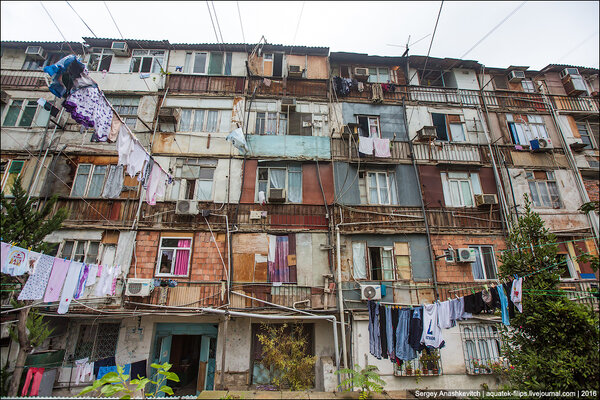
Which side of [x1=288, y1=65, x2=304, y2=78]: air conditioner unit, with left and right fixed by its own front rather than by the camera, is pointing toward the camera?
front

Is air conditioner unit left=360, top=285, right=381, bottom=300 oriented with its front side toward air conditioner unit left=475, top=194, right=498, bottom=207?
no

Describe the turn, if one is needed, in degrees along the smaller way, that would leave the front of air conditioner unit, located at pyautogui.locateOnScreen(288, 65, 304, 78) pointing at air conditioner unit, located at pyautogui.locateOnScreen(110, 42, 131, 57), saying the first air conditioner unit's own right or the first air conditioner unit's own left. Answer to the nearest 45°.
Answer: approximately 90° to the first air conditioner unit's own right

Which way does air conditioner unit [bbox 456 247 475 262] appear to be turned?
toward the camera

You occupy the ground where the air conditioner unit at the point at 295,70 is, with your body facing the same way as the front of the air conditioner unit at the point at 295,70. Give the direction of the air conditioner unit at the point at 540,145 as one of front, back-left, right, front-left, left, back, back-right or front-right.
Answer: left

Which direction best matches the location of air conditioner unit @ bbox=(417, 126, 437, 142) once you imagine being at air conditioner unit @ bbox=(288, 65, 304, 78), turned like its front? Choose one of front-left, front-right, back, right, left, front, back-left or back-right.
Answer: left

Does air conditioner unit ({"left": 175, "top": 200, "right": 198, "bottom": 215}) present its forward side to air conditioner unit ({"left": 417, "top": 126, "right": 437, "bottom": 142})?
no

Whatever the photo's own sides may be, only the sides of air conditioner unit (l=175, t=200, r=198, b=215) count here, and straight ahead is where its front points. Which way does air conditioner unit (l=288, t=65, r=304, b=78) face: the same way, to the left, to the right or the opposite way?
the same way

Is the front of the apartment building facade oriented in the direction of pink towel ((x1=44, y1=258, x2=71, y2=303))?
no

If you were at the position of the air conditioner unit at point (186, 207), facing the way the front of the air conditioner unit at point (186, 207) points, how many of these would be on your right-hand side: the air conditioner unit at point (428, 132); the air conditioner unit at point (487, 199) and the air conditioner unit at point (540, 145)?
0

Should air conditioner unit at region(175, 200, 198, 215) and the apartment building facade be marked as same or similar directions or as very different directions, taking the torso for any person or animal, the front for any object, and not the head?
same or similar directions

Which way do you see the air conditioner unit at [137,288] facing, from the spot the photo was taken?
facing the viewer

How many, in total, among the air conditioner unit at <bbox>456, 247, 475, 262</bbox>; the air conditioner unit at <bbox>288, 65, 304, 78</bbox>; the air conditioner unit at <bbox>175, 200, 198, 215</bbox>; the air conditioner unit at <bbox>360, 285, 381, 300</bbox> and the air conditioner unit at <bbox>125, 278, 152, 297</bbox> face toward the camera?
5

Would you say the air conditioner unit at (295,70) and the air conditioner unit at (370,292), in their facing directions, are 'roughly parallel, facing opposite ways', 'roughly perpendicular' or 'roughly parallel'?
roughly parallel

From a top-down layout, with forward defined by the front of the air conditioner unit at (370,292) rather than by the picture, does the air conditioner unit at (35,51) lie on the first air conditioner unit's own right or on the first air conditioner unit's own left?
on the first air conditioner unit's own right
